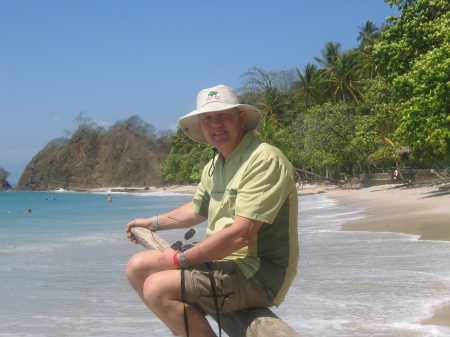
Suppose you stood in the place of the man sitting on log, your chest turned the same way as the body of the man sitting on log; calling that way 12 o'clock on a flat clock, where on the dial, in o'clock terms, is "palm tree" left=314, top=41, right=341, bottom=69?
The palm tree is roughly at 5 o'clock from the man sitting on log.

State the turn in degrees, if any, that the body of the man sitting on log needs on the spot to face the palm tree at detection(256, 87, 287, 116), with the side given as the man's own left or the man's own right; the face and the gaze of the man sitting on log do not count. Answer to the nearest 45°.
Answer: approximately 135° to the man's own right

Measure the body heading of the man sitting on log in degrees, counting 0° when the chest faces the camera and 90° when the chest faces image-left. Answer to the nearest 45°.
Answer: approximately 45°

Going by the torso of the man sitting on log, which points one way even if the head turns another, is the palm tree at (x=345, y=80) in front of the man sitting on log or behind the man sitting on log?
behind

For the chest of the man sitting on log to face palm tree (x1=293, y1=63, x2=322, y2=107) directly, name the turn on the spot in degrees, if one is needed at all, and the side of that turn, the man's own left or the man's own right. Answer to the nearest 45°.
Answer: approximately 135° to the man's own right
